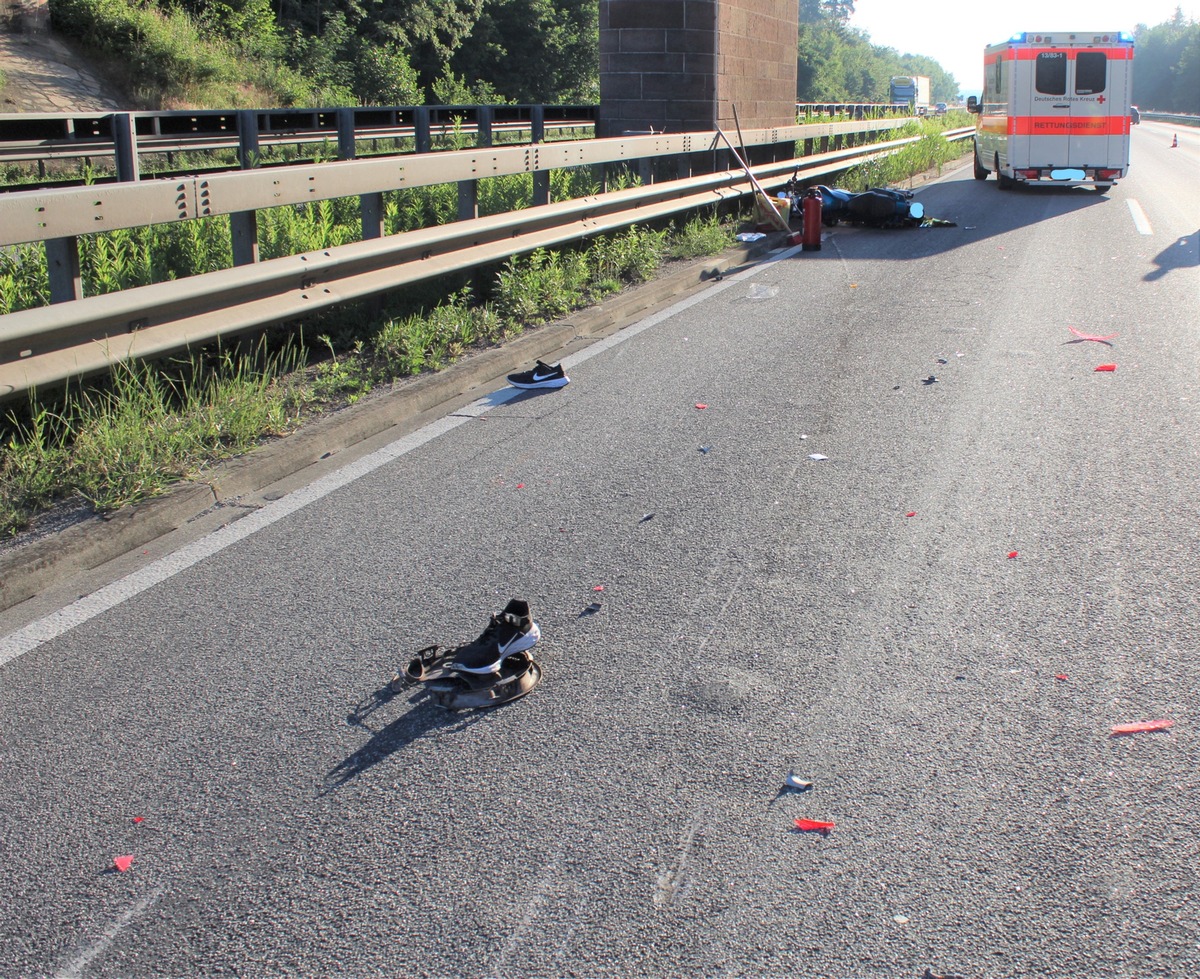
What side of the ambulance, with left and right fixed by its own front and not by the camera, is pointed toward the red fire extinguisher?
back

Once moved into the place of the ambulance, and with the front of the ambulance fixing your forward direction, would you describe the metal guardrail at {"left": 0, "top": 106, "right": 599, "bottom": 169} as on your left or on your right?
on your left

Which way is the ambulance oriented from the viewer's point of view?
away from the camera

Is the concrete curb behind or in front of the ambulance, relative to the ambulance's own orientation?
behind

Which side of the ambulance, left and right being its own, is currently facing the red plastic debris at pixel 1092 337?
back

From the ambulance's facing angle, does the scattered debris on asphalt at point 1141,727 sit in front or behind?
behind

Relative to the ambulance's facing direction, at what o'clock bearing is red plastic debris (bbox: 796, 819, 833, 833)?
The red plastic debris is roughly at 6 o'clock from the ambulance.

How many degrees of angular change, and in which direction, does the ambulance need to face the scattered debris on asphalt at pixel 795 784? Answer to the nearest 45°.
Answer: approximately 180°
